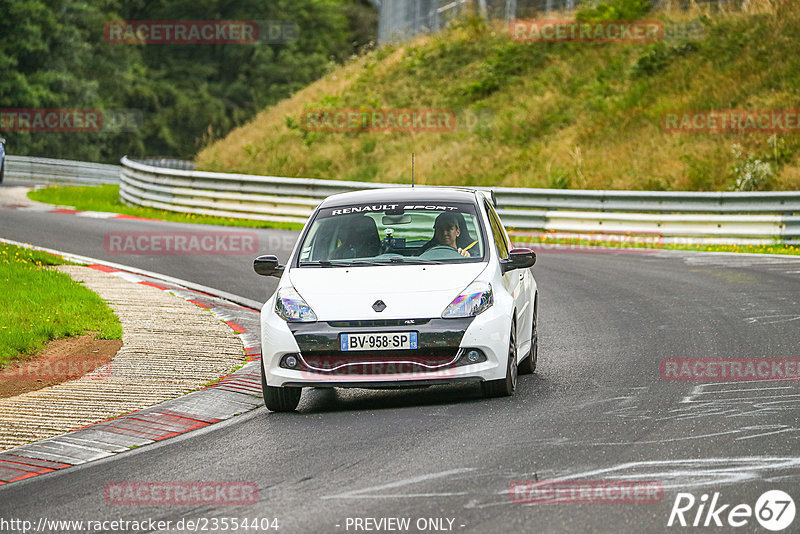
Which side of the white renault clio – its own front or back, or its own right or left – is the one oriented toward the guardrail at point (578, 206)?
back

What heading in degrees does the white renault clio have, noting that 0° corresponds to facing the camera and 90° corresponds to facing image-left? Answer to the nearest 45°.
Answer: approximately 0°

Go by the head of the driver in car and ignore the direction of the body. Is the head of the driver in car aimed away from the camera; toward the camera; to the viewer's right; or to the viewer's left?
toward the camera
